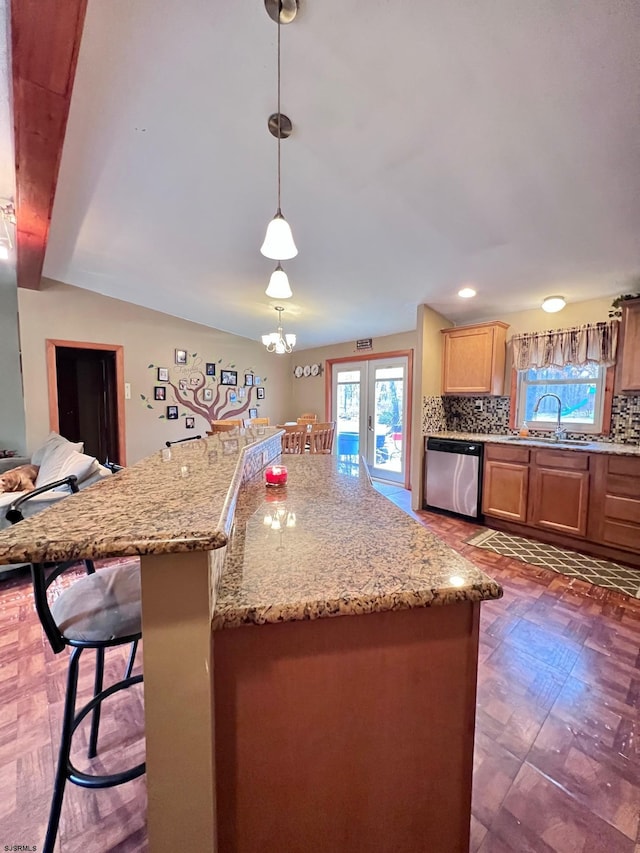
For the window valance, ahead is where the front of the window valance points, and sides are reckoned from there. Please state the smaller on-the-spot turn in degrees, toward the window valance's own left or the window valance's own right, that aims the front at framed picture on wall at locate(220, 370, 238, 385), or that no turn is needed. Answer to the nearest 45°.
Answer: approximately 45° to the window valance's own right

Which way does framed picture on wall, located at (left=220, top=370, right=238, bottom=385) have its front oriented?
toward the camera

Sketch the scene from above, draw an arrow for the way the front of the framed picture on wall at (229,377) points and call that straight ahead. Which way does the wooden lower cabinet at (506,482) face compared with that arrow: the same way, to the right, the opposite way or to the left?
to the right

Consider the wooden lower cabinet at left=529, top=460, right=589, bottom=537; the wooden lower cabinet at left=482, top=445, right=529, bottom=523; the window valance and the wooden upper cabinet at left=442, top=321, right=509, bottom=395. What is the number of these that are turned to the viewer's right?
0

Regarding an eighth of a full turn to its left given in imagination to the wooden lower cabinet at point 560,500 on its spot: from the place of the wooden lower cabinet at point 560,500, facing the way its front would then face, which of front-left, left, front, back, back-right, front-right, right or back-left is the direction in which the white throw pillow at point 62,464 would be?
front-right

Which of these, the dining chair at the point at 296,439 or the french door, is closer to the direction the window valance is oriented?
the dining chair

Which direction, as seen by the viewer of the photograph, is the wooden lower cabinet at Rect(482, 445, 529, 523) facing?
facing the viewer and to the left of the viewer

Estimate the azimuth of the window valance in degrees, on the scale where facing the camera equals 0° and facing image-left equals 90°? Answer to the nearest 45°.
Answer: approximately 45°

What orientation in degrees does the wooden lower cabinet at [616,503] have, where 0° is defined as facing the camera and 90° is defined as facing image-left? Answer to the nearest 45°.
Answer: approximately 45°

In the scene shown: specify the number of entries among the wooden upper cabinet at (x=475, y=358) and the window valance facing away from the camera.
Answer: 0

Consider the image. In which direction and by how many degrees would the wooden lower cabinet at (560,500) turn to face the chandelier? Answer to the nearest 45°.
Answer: approximately 45° to its right
